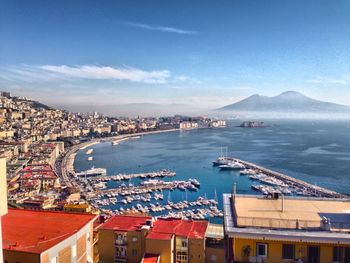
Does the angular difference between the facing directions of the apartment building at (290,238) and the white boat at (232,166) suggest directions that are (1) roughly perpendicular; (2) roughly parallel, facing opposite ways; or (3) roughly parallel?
roughly perpendicular

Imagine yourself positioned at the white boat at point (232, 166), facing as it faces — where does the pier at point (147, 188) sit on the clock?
The pier is roughly at 10 o'clock from the white boat.

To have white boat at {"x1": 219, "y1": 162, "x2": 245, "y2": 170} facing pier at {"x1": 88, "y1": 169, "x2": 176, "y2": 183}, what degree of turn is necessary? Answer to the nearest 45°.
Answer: approximately 45° to its left

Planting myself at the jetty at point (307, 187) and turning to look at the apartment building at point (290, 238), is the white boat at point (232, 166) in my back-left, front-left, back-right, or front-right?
back-right

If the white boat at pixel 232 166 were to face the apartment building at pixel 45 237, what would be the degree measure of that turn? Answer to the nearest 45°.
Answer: approximately 90° to its left

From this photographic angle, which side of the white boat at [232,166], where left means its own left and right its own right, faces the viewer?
left
